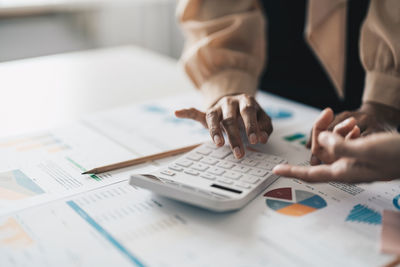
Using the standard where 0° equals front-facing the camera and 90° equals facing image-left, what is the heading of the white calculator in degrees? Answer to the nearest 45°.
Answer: approximately 225°
